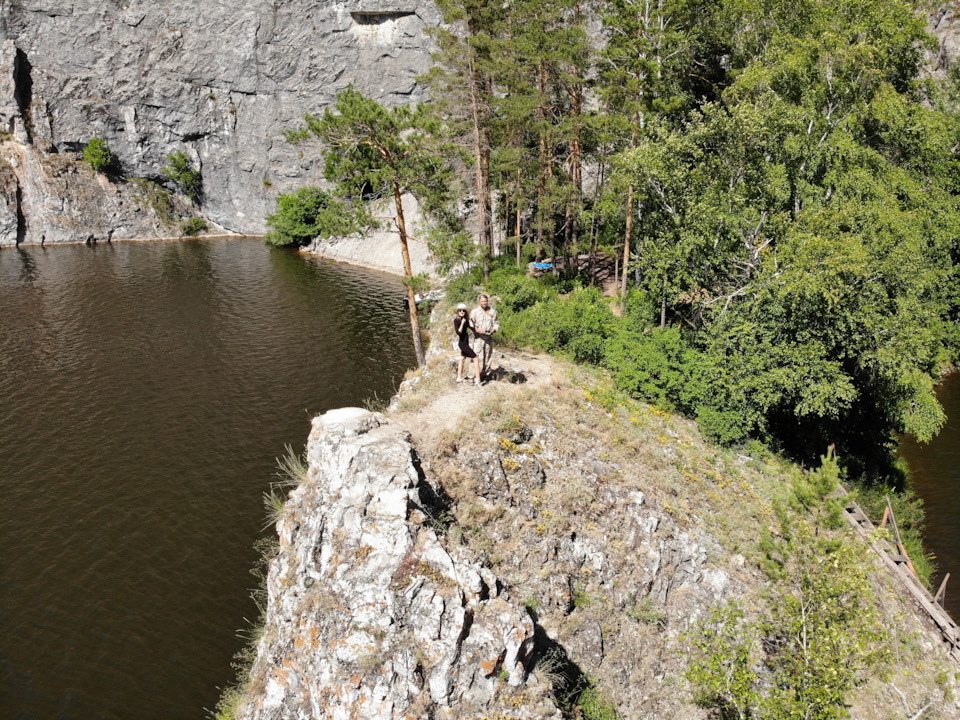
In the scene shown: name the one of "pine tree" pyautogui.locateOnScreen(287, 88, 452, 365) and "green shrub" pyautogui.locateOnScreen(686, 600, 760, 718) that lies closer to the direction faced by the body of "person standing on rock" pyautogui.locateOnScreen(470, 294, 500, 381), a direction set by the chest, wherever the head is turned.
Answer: the green shrub

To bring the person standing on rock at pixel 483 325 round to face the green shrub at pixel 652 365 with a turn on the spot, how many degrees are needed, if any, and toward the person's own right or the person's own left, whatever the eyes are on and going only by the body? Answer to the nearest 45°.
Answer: approximately 135° to the person's own left

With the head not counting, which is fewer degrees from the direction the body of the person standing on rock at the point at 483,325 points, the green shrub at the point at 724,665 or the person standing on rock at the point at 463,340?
the green shrub

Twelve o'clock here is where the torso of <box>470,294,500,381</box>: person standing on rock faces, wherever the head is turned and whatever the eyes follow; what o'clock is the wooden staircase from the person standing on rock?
The wooden staircase is roughly at 9 o'clock from the person standing on rock.

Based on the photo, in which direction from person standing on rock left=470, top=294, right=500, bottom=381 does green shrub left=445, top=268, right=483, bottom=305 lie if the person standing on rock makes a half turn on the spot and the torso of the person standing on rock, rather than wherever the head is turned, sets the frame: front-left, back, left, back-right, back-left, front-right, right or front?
front

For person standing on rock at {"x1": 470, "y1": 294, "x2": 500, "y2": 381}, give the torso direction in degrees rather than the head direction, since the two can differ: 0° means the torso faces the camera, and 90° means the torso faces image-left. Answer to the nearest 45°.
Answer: approximately 0°

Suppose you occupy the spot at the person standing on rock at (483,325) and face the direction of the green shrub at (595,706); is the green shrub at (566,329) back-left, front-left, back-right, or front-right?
back-left

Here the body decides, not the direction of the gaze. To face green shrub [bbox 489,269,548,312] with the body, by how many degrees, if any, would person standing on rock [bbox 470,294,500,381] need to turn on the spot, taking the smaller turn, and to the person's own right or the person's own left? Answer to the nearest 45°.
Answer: approximately 180°
